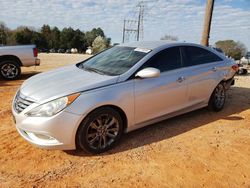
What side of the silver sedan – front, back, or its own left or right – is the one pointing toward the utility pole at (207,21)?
back

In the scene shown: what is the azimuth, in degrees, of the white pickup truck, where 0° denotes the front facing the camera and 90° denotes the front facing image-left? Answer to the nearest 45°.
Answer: approximately 90°

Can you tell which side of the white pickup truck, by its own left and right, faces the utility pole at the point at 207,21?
back

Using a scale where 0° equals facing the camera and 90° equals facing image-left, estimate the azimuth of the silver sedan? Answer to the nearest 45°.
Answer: approximately 45°

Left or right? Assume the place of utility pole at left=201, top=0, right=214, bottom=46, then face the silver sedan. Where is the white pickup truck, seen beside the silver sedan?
right

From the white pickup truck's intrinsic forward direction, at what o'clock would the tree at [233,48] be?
The tree is roughly at 5 o'clock from the white pickup truck.

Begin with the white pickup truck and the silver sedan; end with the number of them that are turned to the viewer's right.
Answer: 0

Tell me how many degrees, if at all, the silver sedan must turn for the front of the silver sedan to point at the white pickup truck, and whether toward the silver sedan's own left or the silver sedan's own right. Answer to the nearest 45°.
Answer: approximately 90° to the silver sedan's own right
